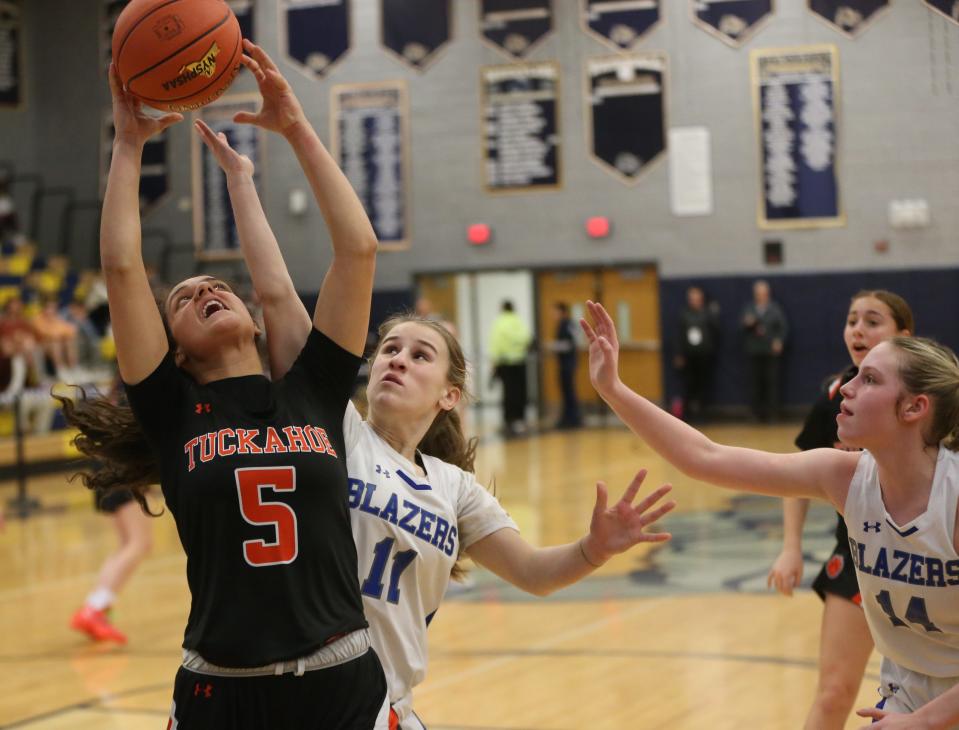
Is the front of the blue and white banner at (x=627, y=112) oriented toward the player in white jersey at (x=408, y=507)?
yes

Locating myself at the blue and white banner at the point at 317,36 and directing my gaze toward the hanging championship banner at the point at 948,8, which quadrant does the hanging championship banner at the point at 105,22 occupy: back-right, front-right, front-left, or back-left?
back-right

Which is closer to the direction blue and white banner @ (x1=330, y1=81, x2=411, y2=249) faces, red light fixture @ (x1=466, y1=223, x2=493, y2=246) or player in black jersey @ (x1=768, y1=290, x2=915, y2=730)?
the player in black jersey

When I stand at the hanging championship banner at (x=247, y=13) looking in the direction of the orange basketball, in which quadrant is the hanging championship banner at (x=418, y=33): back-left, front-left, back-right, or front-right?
front-left

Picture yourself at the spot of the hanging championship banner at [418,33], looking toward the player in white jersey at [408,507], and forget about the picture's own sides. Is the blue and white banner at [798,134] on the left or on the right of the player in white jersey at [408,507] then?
left

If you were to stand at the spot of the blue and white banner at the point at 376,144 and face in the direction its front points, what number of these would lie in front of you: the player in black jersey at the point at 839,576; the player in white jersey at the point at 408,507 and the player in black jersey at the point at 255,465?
3

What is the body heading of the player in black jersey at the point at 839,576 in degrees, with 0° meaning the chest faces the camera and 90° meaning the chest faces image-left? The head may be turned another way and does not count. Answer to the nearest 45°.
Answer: approximately 45°

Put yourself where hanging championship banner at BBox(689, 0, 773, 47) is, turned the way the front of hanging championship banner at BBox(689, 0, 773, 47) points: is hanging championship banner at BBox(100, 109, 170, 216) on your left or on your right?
on your right

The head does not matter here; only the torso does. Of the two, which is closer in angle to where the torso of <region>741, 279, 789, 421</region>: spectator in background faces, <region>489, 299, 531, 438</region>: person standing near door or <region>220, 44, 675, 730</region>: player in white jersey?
the player in white jersey

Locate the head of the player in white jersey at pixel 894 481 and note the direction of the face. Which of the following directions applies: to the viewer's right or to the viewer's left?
to the viewer's left

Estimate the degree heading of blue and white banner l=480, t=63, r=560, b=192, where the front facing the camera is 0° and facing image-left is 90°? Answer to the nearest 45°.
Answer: approximately 0°

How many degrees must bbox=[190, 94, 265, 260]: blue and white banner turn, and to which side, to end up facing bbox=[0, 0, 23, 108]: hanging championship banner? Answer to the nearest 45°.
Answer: approximately 135° to its right
